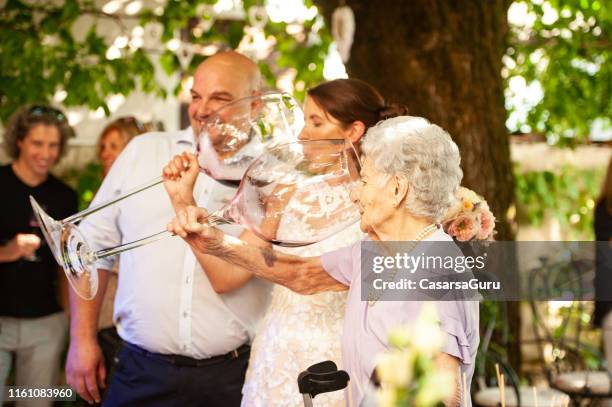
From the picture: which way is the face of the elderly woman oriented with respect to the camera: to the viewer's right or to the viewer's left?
to the viewer's left

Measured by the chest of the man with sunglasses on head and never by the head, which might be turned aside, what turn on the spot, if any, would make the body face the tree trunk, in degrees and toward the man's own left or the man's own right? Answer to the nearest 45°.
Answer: approximately 45° to the man's own left

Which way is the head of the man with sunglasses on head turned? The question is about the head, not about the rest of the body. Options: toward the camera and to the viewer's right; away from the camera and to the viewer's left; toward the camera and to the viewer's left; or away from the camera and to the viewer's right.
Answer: toward the camera and to the viewer's right

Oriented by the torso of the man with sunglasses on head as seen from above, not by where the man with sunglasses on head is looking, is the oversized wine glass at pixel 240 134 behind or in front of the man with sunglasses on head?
in front

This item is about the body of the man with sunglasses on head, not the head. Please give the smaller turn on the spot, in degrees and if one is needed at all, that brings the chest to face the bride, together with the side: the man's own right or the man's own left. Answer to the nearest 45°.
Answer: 0° — they already face them

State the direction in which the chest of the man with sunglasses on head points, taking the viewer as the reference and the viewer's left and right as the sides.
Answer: facing the viewer and to the right of the viewer

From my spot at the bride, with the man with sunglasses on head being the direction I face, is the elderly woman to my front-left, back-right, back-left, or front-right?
back-left
